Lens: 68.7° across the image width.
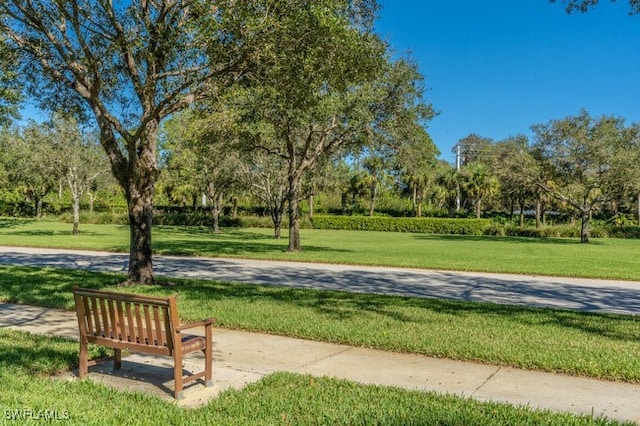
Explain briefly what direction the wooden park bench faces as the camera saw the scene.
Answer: facing away from the viewer and to the right of the viewer
